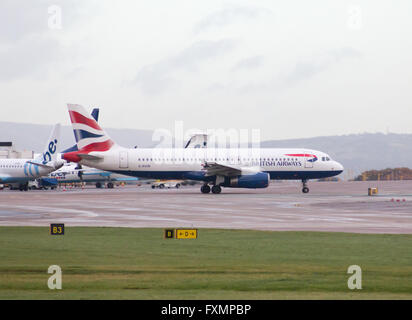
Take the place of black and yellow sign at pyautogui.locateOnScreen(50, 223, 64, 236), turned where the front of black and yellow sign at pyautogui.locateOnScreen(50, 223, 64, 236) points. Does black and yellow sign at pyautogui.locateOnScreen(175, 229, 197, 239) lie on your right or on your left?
on your left

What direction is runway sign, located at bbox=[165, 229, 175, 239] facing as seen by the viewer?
toward the camera

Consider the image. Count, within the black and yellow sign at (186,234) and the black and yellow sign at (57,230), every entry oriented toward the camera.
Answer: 2

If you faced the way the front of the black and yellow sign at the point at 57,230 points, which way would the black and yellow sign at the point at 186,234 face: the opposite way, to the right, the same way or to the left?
the same way

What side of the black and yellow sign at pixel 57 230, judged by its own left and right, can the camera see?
front

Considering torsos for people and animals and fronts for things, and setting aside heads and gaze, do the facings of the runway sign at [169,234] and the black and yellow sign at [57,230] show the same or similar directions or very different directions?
same or similar directions

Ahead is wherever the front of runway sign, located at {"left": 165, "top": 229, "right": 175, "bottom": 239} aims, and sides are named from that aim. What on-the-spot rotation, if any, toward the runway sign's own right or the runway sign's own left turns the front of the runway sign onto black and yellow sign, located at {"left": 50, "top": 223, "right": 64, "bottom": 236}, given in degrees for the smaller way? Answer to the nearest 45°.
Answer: approximately 90° to the runway sign's own right

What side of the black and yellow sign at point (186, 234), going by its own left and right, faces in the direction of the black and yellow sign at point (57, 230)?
right
